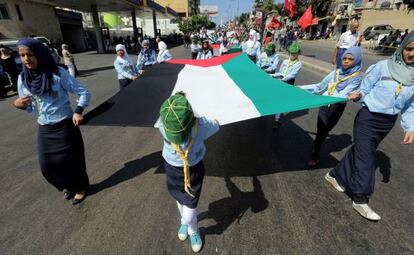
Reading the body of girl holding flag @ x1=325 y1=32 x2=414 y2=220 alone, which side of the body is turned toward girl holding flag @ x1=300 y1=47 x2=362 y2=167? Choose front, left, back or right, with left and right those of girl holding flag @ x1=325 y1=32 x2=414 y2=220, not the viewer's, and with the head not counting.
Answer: back

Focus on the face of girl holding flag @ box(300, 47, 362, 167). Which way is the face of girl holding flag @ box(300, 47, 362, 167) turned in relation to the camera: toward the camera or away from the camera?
toward the camera

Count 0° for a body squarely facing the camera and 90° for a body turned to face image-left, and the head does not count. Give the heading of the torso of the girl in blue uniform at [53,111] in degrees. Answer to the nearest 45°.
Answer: approximately 45°

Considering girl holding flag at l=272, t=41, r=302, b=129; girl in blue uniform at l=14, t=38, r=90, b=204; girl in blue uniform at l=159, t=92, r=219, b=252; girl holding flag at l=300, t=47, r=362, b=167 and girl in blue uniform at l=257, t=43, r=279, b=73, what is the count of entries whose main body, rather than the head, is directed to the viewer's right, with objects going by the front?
0

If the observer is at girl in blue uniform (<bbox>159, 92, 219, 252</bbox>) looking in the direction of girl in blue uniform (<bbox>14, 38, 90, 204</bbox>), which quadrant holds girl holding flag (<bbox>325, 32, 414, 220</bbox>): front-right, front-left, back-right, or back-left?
back-right

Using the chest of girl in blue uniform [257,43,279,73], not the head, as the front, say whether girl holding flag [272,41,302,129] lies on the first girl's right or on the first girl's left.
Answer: on the first girl's left

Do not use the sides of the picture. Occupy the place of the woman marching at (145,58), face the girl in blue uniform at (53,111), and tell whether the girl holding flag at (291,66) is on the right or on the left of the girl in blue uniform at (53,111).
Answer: left

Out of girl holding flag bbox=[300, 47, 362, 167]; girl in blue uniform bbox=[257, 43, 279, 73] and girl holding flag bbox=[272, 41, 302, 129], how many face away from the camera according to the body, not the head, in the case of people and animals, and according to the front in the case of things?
0

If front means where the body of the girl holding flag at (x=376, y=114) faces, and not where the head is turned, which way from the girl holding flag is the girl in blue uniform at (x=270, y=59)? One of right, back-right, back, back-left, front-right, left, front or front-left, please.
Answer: back

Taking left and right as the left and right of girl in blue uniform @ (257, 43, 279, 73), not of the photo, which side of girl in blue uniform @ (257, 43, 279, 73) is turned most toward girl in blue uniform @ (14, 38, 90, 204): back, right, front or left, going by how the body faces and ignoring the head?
front

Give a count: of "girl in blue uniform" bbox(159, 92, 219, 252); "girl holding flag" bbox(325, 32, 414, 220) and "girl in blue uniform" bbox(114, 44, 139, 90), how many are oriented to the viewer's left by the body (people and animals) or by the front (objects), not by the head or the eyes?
0
